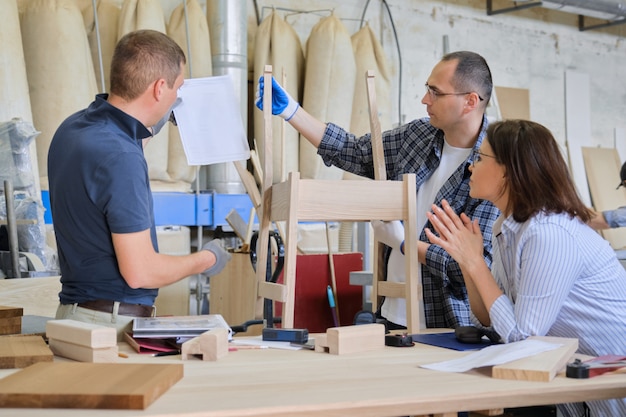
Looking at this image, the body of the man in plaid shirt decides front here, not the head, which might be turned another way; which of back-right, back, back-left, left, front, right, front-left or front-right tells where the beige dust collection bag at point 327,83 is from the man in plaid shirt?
back-right

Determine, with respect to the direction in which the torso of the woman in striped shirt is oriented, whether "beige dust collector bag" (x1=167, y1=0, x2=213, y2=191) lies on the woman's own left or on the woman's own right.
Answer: on the woman's own right

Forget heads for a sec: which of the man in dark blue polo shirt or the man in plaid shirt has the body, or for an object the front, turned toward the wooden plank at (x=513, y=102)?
the man in dark blue polo shirt

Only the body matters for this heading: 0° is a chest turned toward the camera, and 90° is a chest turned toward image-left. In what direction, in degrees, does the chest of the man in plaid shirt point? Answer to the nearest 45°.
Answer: approximately 45°

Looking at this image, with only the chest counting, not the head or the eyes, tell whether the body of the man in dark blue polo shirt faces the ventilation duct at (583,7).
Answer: yes

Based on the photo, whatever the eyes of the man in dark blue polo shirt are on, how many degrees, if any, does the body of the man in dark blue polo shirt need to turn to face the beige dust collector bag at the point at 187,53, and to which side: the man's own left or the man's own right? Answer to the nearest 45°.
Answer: approximately 45° to the man's own left

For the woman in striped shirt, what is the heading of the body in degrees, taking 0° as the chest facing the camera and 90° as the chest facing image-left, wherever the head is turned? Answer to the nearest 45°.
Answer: approximately 90°

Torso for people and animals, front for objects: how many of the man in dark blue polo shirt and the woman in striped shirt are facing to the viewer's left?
1

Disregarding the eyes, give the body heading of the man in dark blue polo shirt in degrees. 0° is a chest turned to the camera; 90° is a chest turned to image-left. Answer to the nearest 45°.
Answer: approximately 225°

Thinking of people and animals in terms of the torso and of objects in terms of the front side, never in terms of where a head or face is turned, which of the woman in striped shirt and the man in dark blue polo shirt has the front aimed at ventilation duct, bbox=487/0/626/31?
the man in dark blue polo shirt

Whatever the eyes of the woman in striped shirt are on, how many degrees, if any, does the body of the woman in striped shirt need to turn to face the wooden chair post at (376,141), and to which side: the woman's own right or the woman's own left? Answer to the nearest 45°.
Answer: approximately 45° to the woman's own right

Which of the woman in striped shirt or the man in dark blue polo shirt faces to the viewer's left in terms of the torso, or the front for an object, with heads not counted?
the woman in striped shirt

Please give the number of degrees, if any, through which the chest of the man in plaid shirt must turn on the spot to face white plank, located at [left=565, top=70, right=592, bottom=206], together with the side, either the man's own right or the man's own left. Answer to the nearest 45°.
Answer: approximately 135° to the man's own right
